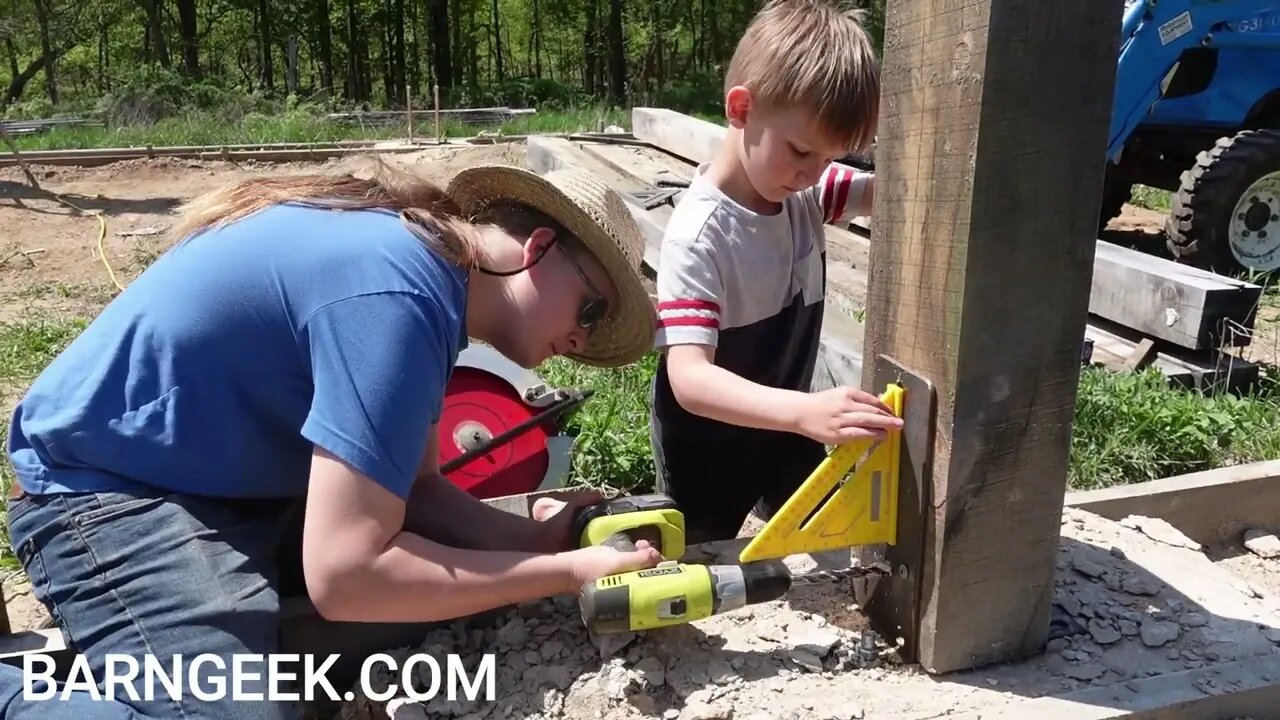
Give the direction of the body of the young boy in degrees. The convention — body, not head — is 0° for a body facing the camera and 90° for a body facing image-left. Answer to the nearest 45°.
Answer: approximately 315°

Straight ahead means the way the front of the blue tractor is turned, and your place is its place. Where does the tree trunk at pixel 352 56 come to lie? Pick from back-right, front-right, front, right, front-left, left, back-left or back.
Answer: right

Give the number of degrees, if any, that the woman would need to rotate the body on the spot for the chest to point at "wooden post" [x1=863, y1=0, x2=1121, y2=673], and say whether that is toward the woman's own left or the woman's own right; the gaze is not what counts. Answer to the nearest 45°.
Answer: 0° — they already face it

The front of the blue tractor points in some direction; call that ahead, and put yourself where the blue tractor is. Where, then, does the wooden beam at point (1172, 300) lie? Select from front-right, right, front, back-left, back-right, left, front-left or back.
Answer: front-left

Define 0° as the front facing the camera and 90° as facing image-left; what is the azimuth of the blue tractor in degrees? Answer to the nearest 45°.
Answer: approximately 45°

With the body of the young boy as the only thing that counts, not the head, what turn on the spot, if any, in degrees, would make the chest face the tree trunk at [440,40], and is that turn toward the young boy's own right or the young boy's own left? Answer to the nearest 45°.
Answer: approximately 135° to the young boy's own left

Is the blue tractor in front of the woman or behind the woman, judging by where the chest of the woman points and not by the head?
in front

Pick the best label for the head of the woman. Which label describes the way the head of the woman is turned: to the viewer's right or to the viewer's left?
to the viewer's right

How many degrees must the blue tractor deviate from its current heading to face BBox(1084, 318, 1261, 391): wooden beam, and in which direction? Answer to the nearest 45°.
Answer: approximately 45° to its left

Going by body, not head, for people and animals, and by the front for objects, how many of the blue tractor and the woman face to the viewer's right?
1

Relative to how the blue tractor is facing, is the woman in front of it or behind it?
in front

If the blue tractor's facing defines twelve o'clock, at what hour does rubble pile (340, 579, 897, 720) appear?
The rubble pile is roughly at 11 o'clock from the blue tractor.

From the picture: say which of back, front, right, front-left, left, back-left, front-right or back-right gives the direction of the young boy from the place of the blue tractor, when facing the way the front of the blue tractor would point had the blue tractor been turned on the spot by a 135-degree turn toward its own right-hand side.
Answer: back

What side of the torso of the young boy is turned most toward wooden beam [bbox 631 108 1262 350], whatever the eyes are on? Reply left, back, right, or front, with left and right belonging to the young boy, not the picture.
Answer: left

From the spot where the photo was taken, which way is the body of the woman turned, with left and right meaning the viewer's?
facing to the right of the viewer

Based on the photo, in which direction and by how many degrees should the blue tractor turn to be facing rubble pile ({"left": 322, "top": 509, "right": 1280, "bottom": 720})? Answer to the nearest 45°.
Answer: approximately 45° to its left

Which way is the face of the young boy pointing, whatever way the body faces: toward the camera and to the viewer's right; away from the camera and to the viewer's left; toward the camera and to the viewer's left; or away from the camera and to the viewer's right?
toward the camera and to the viewer's right
